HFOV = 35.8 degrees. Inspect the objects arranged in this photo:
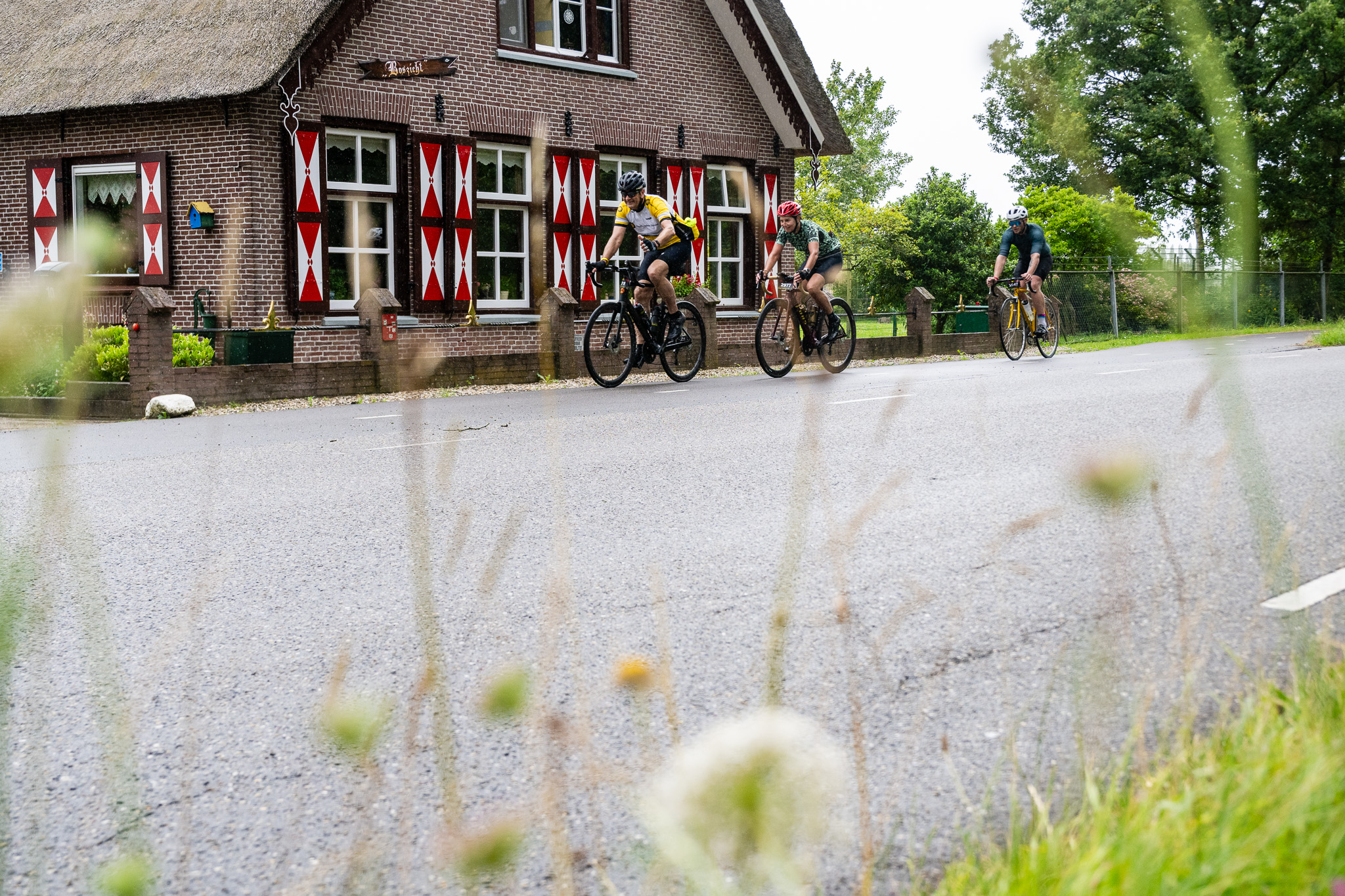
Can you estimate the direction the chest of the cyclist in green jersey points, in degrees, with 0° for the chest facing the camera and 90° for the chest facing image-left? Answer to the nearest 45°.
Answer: approximately 45°

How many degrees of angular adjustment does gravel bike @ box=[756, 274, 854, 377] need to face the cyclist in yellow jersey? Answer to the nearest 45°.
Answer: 0° — it already faces them

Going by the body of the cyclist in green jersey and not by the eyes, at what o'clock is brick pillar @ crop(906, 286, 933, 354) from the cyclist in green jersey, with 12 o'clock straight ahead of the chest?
The brick pillar is roughly at 5 o'clock from the cyclist in green jersey.

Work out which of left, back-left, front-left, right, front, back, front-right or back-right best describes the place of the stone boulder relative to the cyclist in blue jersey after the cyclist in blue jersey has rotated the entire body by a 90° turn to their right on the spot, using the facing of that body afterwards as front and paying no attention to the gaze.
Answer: left

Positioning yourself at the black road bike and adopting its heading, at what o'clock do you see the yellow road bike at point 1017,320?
The yellow road bike is roughly at 6 o'clock from the black road bike.

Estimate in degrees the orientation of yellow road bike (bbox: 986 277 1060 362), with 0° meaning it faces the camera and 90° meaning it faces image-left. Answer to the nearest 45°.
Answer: approximately 45°

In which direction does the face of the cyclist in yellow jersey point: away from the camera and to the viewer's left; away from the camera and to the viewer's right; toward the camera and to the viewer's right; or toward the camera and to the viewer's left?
toward the camera and to the viewer's left

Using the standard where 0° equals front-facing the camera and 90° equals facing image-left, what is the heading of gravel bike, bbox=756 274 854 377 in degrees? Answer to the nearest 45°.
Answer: approximately 45°

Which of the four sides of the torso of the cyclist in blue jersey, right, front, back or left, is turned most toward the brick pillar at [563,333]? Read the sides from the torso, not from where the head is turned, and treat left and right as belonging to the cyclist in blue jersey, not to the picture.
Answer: front

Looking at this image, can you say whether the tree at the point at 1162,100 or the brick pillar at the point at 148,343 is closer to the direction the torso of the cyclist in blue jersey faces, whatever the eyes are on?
the brick pillar

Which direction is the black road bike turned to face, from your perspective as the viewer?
facing the viewer and to the left of the viewer

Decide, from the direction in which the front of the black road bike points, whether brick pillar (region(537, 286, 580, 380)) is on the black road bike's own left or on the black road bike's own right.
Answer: on the black road bike's own right

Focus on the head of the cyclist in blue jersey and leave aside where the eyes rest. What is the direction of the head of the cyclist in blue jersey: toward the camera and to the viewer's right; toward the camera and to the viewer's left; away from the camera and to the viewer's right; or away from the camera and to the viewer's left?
toward the camera and to the viewer's left

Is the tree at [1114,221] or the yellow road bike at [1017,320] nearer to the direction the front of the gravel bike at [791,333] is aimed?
the tree

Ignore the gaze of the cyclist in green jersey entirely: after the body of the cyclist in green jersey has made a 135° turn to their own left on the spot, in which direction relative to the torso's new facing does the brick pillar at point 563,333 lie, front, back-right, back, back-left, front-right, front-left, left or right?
back-left

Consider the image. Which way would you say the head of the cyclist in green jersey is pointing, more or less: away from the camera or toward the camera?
toward the camera

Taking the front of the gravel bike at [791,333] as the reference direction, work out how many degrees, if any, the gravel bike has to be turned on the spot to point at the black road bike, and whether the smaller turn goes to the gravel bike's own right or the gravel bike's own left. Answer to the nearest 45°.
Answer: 0° — it already faces it

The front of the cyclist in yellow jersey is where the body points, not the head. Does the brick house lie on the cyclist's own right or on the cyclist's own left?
on the cyclist's own right
